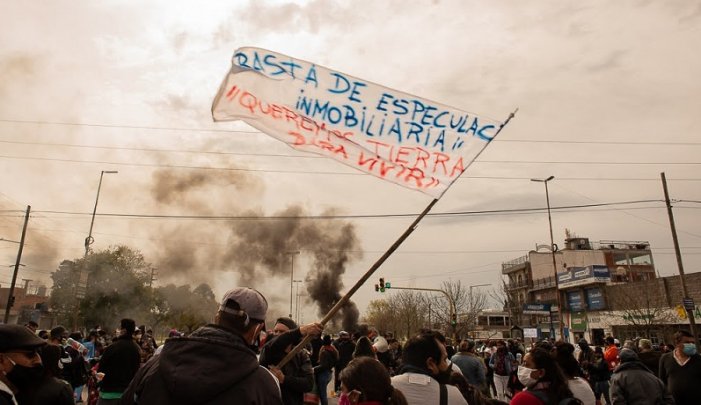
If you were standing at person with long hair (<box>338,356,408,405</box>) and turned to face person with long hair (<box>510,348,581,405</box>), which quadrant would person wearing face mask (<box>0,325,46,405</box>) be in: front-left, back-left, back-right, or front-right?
back-left

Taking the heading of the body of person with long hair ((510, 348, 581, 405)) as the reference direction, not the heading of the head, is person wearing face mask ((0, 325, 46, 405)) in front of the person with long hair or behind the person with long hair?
in front

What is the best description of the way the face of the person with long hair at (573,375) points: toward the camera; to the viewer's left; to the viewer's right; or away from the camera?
away from the camera

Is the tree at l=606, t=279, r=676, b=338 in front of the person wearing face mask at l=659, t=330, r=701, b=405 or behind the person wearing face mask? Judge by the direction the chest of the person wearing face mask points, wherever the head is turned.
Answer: behind

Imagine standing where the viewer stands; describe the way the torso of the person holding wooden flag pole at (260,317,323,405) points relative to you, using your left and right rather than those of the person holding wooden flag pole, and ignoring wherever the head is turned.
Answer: facing the viewer and to the left of the viewer

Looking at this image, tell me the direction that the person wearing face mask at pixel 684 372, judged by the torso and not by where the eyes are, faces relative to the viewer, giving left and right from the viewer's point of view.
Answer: facing the viewer and to the right of the viewer

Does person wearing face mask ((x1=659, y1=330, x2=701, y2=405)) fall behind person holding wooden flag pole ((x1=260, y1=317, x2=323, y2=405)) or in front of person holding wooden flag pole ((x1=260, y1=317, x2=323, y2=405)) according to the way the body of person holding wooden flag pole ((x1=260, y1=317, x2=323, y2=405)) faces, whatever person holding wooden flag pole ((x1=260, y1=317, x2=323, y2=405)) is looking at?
behind

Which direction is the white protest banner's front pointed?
toward the camera
